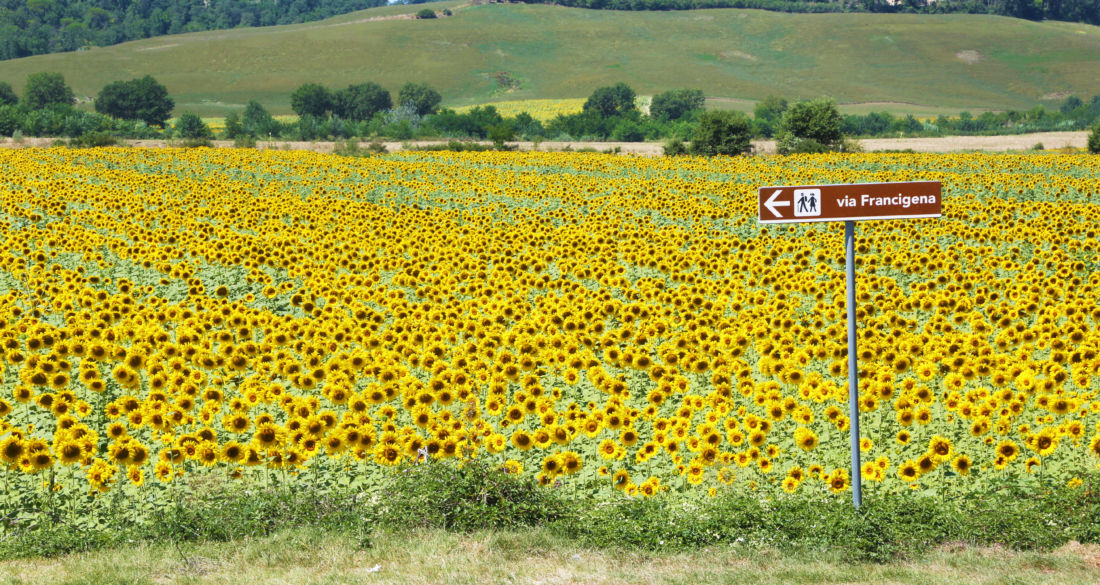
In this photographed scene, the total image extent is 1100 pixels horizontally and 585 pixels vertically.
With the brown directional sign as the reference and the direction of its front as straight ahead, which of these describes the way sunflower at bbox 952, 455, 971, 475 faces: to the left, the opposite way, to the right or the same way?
the same way

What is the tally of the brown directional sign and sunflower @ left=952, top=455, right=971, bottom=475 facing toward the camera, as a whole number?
2

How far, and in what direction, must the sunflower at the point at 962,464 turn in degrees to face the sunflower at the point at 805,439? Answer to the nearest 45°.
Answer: approximately 90° to its right

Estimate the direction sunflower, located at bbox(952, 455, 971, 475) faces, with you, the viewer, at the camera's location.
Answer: facing the viewer

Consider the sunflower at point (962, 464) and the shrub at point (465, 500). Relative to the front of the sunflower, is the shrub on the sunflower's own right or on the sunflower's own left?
on the sunflower's own right

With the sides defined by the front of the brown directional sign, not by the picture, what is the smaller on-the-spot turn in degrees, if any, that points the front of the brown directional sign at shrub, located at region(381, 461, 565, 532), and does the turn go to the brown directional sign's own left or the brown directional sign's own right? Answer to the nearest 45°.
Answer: approximately 90° to the brown directional sign's own right
